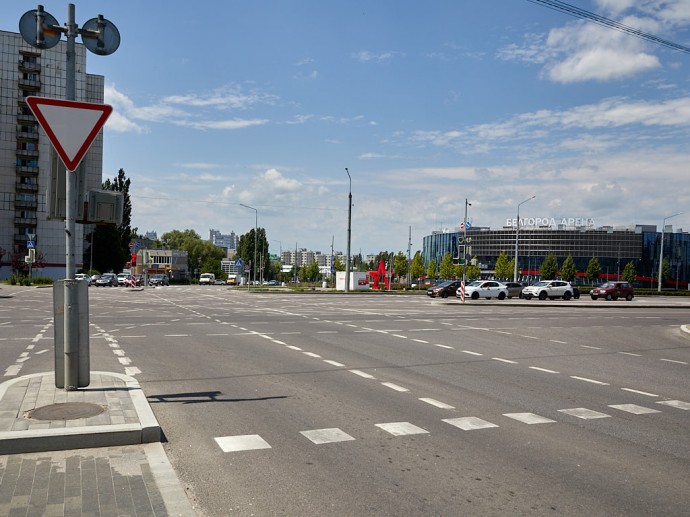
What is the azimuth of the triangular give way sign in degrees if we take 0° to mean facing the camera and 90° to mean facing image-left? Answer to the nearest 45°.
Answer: approximately 0°
